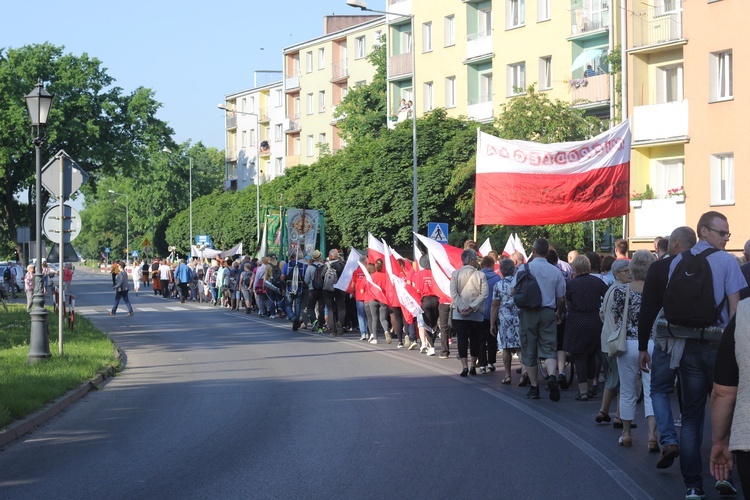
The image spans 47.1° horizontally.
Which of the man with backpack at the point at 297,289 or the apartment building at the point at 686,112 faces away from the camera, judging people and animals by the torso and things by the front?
the man with backpack

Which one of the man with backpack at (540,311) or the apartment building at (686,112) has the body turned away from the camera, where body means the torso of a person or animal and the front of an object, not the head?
the man with backpack

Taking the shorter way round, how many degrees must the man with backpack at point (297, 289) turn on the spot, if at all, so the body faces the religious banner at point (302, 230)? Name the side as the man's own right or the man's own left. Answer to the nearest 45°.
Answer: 0° — they already face it

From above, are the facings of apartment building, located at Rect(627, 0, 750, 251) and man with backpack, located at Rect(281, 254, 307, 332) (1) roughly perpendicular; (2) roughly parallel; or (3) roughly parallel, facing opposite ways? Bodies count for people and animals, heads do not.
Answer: roughly perpendicular

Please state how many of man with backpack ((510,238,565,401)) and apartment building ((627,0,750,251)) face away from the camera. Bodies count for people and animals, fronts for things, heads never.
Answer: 1

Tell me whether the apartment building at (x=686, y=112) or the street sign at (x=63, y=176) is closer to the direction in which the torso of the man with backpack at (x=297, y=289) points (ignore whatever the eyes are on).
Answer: the apartment building

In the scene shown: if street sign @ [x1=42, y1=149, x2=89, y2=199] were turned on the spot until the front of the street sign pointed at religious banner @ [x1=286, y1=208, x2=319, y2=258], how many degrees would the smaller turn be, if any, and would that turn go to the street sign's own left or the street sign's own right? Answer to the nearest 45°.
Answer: approximately 45° to the street sign's own right

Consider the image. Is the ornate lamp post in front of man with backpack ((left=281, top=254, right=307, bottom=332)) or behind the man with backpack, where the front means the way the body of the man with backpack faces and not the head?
behind

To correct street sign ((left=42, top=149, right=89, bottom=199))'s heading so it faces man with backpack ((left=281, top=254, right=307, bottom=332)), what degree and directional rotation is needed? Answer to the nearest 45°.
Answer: approximately 45° to its right

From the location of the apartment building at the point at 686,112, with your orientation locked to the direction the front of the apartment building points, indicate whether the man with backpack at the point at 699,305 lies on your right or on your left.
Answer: on your left

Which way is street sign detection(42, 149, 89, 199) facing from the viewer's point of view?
away from the camera

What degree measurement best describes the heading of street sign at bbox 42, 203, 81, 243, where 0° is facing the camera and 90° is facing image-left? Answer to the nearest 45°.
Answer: approximately 180°

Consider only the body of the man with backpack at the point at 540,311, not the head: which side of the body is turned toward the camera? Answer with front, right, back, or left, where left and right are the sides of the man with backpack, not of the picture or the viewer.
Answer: back
